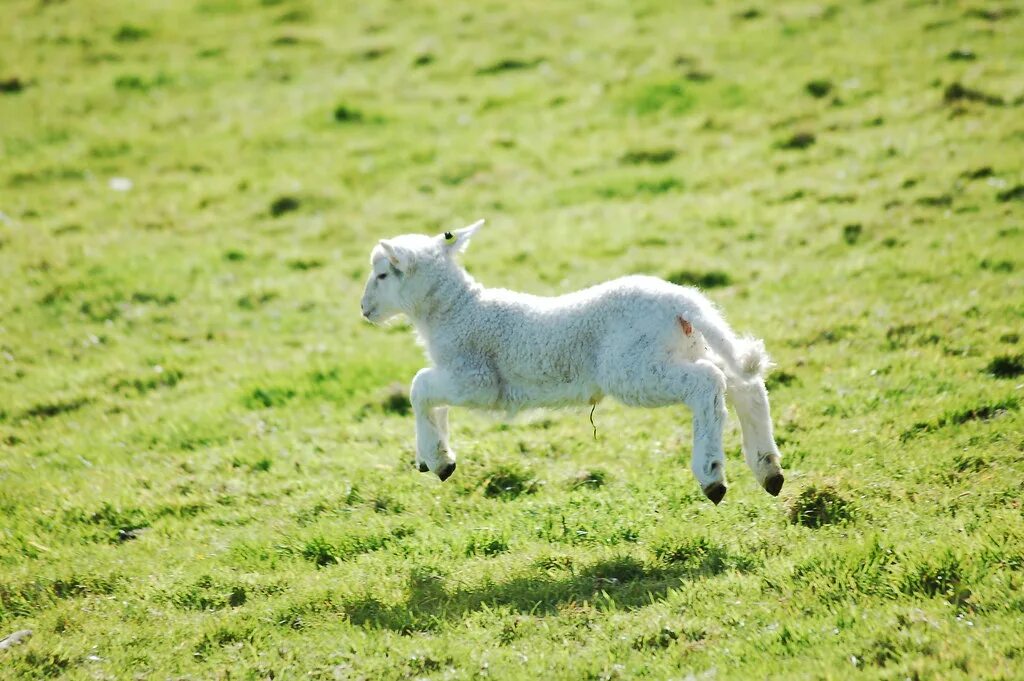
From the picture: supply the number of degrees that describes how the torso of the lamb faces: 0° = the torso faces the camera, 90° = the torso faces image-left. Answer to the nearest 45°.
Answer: approximately 90°
